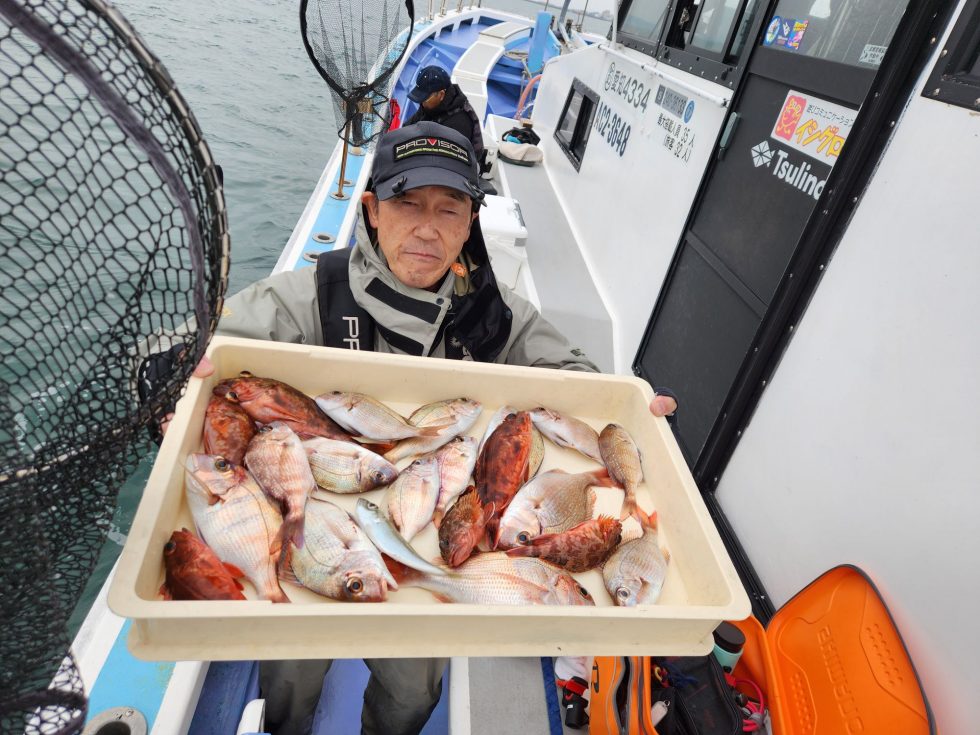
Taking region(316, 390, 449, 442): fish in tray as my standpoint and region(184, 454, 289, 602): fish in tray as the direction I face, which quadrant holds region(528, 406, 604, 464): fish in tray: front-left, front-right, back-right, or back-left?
back-left

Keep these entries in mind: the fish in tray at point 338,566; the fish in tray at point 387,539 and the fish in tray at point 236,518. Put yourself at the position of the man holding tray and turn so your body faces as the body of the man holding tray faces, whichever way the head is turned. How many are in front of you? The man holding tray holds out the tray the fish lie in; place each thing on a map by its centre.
3

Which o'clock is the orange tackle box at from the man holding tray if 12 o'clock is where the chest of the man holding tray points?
The orange tackle box is roughly at 10 o'clock from the man holding tray.

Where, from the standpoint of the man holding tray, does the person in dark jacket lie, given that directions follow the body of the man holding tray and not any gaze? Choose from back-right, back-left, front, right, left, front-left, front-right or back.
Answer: back

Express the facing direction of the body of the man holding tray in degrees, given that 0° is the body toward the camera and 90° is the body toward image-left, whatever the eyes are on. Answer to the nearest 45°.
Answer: approximately 0°
